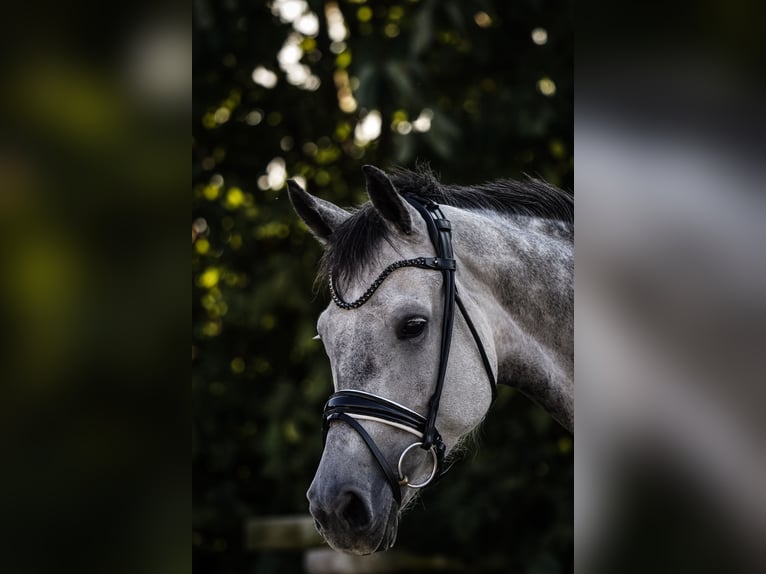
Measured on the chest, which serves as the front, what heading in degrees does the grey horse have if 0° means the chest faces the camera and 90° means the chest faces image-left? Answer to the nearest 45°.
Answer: approximately 45°
